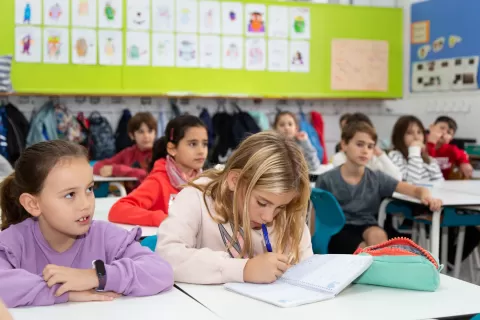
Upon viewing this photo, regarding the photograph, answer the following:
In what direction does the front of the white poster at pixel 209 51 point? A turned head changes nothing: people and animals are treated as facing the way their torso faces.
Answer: toward the camera

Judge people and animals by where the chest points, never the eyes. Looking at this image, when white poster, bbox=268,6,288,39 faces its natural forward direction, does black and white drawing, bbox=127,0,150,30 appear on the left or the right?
on its right

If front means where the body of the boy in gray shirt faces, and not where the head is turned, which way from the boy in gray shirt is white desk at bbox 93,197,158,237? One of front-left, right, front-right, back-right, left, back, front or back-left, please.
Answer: front-right

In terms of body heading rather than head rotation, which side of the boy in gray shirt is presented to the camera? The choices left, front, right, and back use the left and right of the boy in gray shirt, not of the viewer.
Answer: front

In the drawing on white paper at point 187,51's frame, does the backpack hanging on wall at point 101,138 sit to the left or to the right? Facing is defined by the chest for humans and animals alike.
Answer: on its right

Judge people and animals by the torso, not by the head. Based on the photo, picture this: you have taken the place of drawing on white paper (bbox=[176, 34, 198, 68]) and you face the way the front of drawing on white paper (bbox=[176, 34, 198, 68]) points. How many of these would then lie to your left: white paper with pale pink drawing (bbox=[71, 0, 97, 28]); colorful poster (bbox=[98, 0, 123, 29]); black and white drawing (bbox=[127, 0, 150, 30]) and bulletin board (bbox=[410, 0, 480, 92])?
1

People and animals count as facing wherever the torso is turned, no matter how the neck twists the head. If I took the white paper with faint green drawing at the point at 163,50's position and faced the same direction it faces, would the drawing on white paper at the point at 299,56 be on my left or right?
on my left

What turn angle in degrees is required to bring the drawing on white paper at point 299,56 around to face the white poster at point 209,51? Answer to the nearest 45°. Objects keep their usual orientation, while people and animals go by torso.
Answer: approximately 45° to its right

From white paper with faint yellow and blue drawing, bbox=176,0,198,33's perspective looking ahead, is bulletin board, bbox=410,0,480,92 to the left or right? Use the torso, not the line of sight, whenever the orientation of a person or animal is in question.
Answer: on its left

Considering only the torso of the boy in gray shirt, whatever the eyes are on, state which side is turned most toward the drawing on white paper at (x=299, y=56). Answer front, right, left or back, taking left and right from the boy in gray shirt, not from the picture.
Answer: back

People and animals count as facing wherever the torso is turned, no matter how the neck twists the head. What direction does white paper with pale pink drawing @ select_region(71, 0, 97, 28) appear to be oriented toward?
toward the camera

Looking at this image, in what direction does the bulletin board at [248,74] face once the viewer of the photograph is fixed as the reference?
facing the viewer

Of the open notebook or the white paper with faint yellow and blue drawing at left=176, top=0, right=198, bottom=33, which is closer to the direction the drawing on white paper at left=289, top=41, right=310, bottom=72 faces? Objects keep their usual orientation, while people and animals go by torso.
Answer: the open notebook

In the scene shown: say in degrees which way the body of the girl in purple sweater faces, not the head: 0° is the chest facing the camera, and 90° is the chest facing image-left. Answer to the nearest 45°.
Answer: approximately 315°
